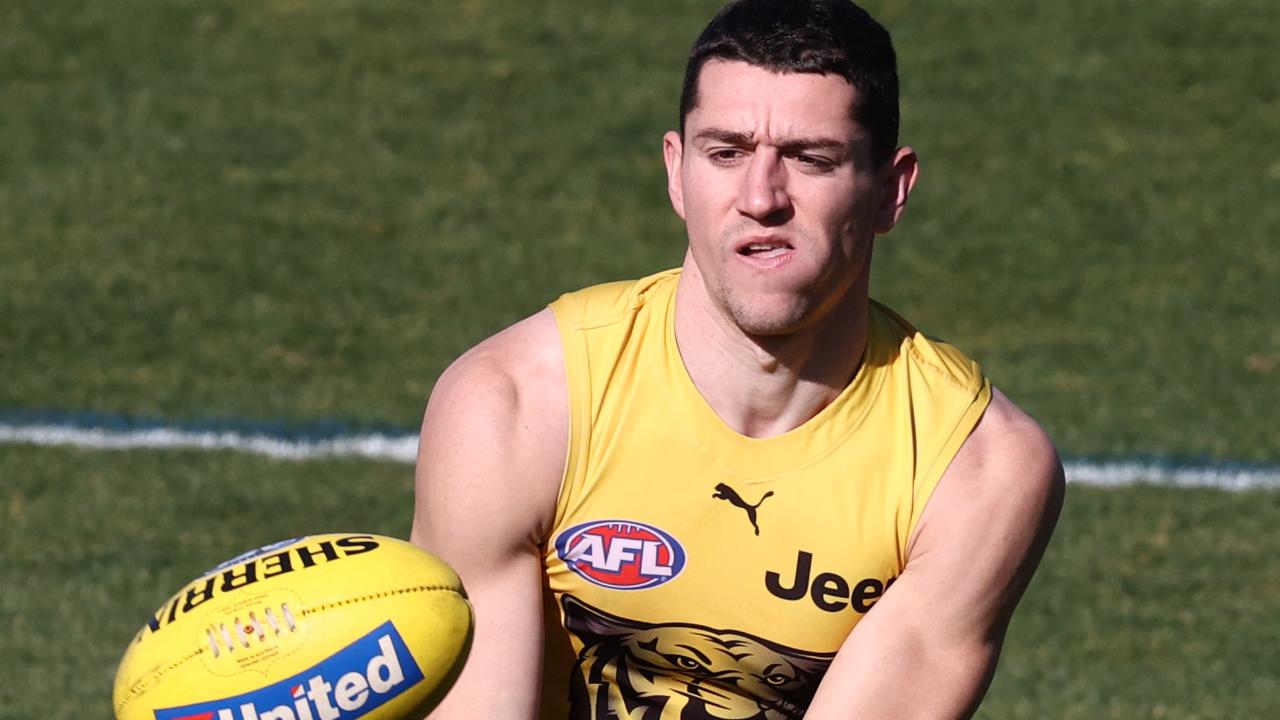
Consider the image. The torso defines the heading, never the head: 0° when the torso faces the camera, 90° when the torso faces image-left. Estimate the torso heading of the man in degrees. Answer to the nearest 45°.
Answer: approximately 0°

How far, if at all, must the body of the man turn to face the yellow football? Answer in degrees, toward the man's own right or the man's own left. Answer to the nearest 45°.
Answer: approximately 45° to the man's own right
